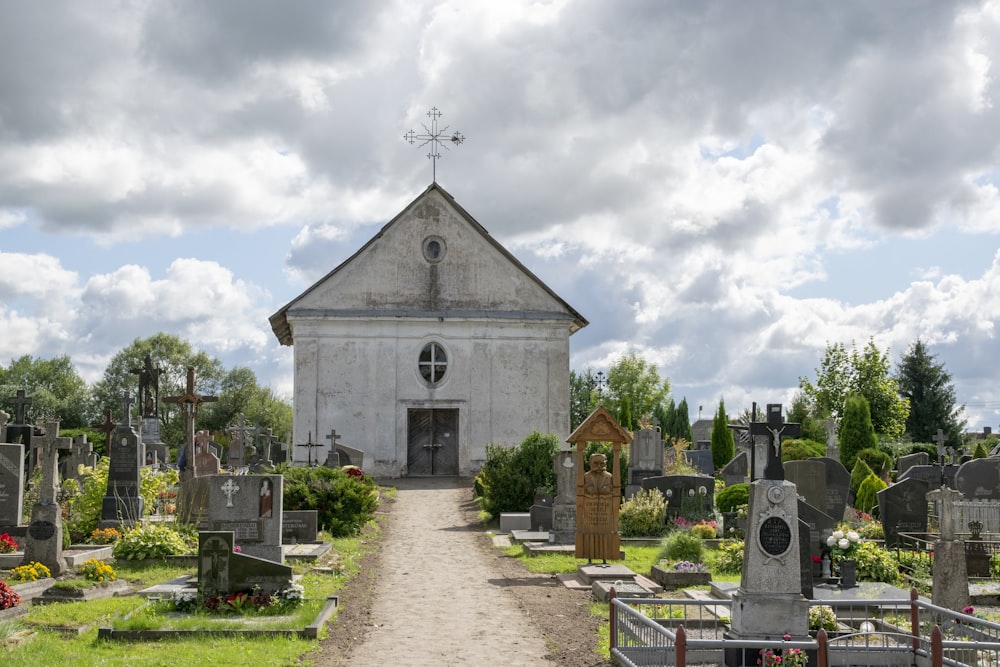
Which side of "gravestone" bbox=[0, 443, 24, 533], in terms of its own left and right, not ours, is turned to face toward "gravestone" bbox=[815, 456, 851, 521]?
left

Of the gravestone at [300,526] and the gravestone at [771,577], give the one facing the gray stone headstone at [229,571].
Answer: the gravestone at [300,526]

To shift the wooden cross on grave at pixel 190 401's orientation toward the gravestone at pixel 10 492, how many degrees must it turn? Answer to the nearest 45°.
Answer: approximately 45° to its right

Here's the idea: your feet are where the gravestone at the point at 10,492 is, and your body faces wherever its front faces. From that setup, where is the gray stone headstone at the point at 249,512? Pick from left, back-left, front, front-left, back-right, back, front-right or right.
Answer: front-left

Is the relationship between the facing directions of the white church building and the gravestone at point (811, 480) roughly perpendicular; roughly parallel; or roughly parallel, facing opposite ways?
roughly parallel

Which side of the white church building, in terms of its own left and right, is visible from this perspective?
front

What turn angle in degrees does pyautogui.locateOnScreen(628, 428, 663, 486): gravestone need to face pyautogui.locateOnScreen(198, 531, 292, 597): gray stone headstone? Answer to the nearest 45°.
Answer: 0° — it already faces it

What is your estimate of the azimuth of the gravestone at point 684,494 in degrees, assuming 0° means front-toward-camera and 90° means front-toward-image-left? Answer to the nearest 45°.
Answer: approximately 0°

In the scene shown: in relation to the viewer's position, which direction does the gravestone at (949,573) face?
facing the viewer

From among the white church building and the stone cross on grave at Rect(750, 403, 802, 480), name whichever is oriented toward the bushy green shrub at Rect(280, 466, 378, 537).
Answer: the white church building

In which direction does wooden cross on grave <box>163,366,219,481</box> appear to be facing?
toward the camera

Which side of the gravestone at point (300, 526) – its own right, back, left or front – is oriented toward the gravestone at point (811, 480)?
left

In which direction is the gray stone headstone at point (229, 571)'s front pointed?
toward the camera
